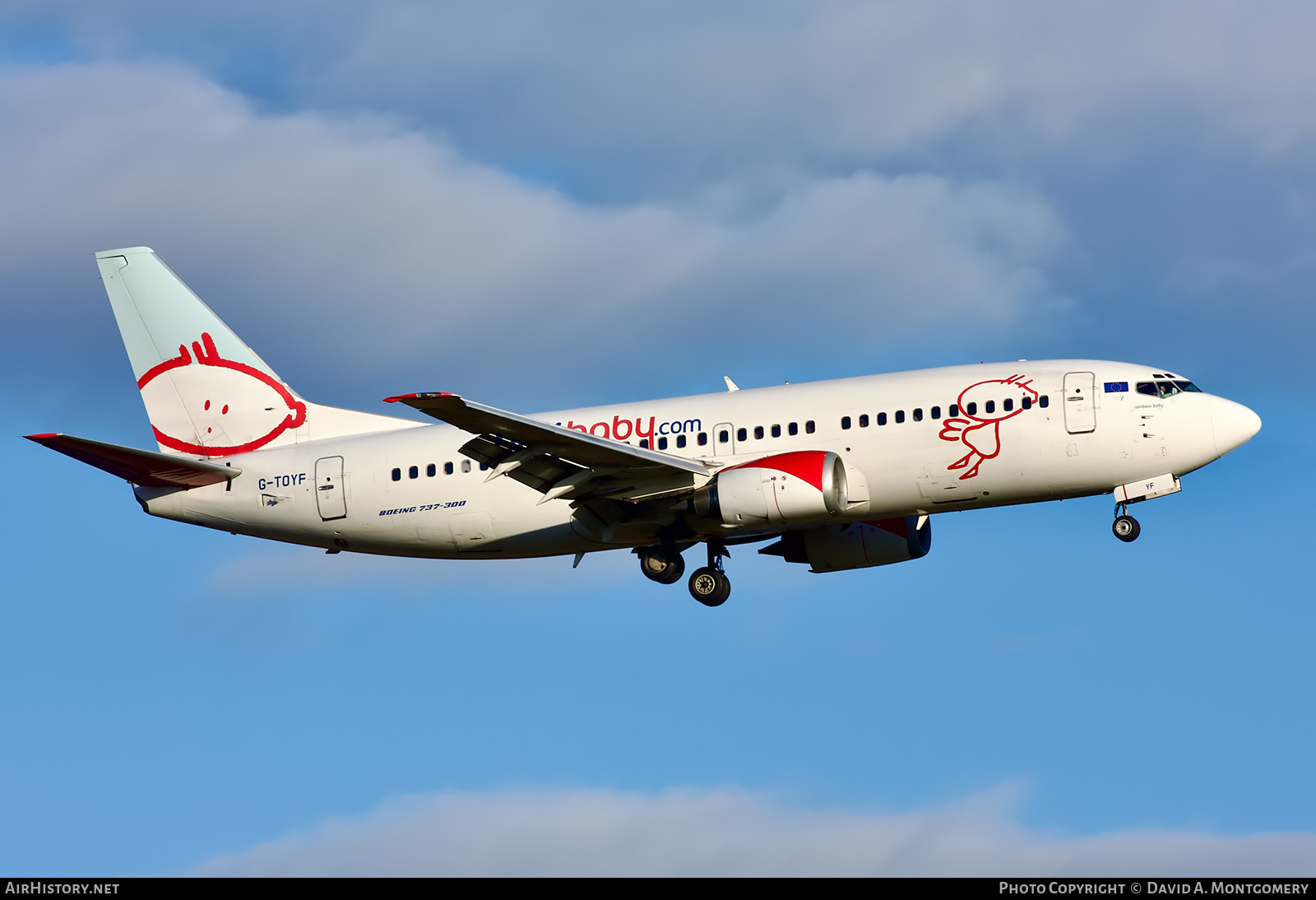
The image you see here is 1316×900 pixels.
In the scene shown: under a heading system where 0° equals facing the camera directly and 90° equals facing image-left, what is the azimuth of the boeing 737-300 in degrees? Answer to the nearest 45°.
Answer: approximately 270°
